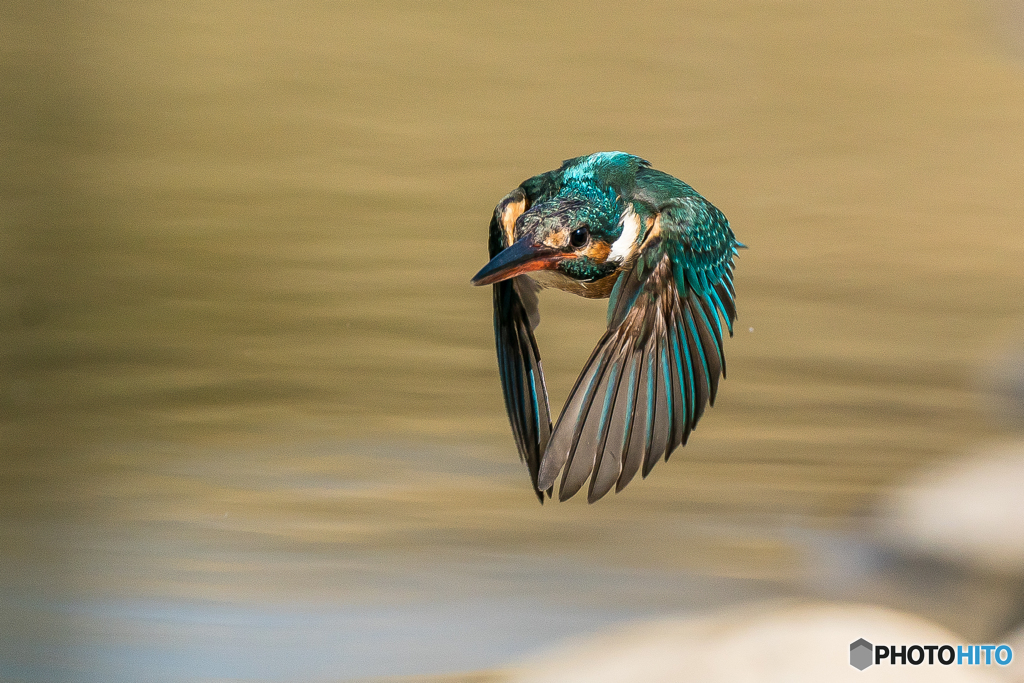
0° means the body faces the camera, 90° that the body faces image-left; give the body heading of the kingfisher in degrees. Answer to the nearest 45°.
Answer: approximately 45°
